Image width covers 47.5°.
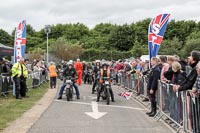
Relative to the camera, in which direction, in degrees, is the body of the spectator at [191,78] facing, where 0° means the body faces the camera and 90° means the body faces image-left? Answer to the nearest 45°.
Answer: approximately 90°

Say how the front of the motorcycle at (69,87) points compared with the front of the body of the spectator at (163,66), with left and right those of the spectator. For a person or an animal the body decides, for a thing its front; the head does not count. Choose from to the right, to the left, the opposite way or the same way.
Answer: to the left

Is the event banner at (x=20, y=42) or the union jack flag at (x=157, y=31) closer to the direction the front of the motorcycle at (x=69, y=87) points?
the union jack flag

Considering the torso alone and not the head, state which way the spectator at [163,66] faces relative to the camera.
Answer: to the viewer's left

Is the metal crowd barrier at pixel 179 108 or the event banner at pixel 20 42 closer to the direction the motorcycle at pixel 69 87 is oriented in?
the metal crowd barrier

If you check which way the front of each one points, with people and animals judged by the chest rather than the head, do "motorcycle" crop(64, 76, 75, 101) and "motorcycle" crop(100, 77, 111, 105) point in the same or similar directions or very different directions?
same or similar directions

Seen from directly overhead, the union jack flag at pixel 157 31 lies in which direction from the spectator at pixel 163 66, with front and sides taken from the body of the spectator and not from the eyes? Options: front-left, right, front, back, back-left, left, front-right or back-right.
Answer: right

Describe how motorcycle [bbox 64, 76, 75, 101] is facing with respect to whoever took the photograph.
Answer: facing the viewer

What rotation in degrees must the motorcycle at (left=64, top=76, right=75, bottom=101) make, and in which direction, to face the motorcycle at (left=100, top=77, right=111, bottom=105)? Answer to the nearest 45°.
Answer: approximately 45° to its left

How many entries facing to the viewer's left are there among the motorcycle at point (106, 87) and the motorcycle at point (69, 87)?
0

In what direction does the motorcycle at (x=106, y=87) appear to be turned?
toward the camera

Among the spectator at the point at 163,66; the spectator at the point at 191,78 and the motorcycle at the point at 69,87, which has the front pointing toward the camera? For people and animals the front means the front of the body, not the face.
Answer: the motorcycle

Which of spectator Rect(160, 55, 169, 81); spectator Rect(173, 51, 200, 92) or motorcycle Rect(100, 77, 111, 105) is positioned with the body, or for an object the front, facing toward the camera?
the motorcycle
